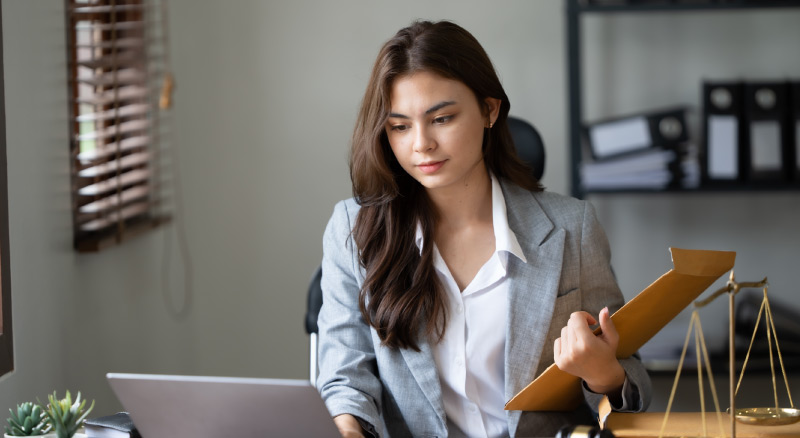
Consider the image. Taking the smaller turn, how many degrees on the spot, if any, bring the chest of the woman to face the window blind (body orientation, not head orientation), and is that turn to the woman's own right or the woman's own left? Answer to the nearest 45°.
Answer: approximately 135° to the woman's own right

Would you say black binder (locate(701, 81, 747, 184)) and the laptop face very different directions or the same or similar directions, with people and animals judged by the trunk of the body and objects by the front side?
very different directions

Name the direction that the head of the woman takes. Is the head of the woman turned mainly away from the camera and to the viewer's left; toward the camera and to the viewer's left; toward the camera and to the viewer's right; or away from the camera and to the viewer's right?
toward the camera and to the viewer's left

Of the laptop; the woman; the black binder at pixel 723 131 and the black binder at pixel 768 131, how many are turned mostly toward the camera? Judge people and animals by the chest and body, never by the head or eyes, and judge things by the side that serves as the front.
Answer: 3

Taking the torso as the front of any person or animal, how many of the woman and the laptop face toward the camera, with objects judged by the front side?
1
